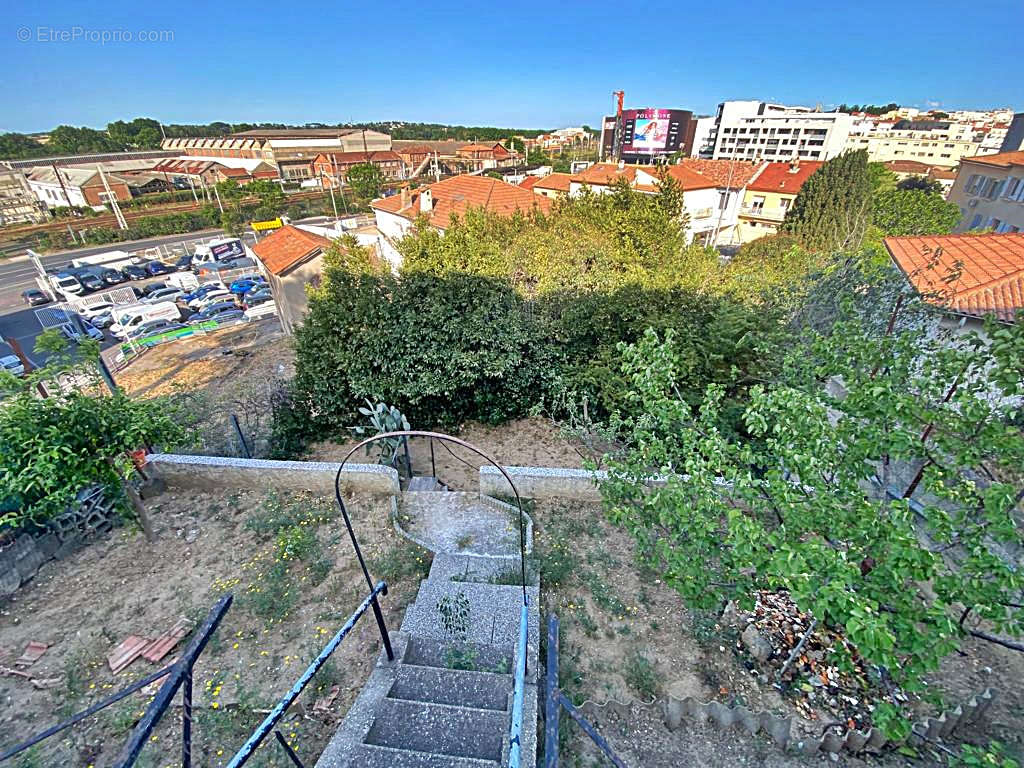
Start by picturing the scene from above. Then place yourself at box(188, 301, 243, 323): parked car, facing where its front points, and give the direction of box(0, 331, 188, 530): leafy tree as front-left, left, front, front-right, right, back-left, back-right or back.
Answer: front-left

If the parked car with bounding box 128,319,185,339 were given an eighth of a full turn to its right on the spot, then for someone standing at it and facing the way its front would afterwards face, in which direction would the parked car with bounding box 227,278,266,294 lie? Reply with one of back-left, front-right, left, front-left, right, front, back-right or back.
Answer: back-right

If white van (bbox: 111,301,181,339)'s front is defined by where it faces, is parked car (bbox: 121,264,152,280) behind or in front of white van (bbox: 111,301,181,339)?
behind

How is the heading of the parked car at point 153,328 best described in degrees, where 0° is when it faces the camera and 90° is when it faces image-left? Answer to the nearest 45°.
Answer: approximately 45°

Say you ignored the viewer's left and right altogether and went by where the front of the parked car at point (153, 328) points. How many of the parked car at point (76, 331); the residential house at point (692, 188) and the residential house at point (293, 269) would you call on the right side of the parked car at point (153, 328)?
1

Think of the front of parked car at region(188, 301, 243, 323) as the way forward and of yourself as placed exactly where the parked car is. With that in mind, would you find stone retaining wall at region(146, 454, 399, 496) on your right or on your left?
on your left
